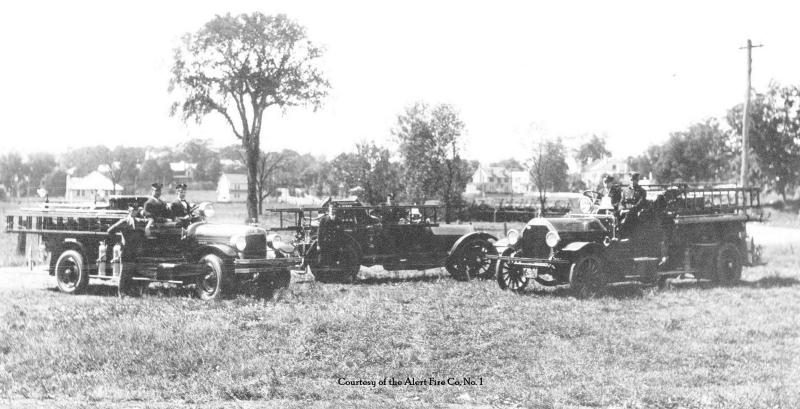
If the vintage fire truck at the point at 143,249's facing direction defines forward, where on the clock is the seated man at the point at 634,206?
The seated man is roughly at 11 o'clock from the vintage fire truck.

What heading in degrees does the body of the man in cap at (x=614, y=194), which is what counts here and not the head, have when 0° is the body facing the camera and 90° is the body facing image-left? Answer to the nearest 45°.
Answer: approximately 45°

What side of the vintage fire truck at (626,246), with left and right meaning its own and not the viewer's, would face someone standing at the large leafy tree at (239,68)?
right

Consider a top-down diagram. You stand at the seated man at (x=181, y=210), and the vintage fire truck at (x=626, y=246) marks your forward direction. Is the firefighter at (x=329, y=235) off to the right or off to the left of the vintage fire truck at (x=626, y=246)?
left

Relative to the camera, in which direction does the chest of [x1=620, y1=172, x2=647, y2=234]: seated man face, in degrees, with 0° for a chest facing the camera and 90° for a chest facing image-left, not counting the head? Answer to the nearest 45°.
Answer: approximately 45°
